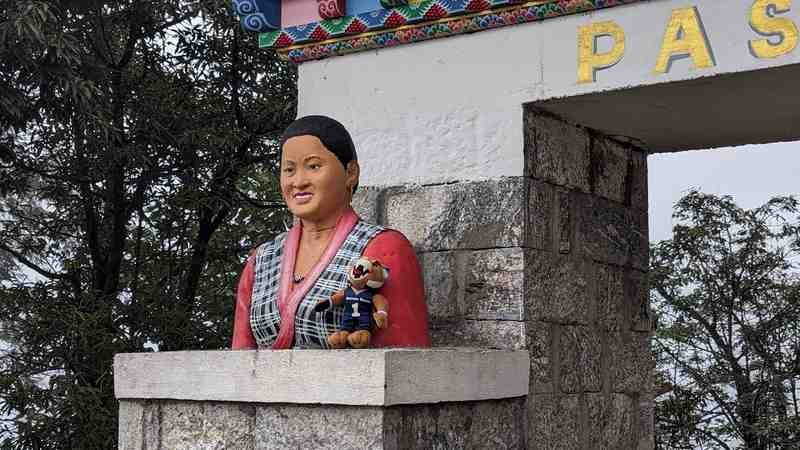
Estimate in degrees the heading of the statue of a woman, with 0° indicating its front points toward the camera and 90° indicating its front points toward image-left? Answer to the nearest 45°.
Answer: approximately 45°

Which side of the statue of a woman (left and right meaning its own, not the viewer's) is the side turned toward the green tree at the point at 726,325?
back

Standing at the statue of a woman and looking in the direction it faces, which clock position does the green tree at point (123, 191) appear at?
The green tree is roughly at 4 o'clock from the statue of a woman.
